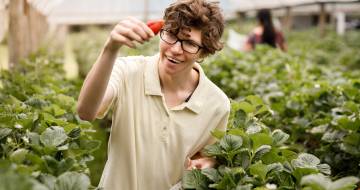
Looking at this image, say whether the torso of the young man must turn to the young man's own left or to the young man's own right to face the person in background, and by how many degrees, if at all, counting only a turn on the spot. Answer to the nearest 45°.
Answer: approximately 180°

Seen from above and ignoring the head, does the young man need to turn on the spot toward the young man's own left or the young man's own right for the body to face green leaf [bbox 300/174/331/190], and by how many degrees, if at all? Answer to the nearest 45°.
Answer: approximately 45° to the young man's own left

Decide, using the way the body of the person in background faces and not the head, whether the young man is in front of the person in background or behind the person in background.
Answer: behind

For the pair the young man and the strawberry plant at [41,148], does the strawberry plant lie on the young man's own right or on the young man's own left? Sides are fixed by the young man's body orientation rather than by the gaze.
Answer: on the young man's own right

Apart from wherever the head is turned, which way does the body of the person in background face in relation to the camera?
away from the camera
